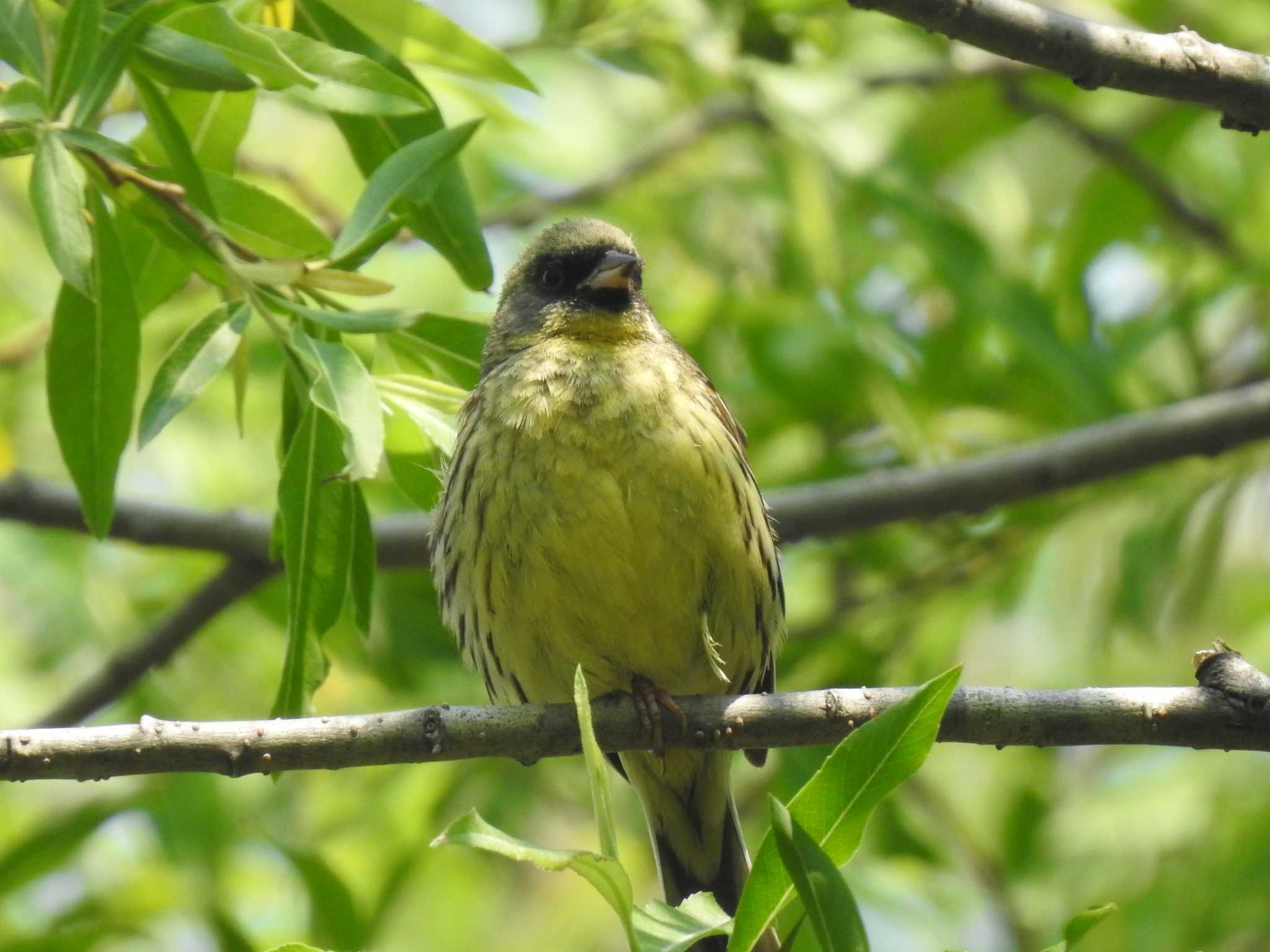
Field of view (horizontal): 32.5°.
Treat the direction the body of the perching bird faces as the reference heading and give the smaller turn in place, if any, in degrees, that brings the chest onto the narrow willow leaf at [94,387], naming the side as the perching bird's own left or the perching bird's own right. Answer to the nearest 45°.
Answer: approximately 45° to the perching bird's own right

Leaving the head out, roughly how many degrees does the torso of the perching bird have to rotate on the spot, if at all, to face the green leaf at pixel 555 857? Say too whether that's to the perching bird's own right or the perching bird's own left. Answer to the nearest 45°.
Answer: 0° — it already faces it

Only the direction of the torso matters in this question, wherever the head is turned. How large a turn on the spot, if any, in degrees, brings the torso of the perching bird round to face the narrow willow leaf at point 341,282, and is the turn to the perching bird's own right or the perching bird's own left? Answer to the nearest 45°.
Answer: approximately 45° to the perching bird's own right

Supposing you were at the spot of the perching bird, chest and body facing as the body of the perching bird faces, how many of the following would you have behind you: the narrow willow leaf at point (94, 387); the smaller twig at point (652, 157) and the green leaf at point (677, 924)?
1

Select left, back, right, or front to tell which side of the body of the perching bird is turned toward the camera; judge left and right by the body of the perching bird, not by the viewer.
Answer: front

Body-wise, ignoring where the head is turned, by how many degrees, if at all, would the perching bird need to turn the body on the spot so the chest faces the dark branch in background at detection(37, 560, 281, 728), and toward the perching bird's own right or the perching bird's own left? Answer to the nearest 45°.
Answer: approximately 135° to the perching bird's own right

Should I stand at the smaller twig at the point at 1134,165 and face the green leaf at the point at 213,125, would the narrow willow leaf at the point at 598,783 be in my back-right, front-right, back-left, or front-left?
front-left

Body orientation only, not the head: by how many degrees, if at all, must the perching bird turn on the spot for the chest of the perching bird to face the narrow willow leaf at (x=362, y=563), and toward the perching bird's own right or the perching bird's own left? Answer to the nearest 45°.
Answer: approximately 45° to the perching bird's own right

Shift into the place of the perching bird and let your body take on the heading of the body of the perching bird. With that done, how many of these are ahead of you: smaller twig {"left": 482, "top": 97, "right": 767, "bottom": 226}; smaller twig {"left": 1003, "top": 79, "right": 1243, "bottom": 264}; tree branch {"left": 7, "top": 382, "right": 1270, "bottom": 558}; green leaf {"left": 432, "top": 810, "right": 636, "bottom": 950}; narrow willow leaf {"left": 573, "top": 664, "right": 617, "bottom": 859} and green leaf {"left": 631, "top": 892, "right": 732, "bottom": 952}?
3
